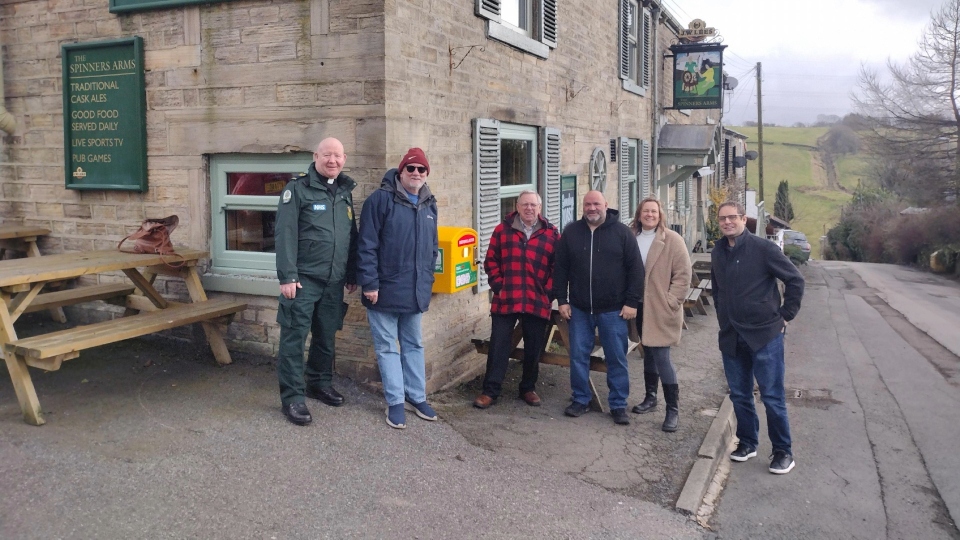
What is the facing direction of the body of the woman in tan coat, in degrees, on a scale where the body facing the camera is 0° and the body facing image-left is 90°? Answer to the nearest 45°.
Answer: approximately 45°

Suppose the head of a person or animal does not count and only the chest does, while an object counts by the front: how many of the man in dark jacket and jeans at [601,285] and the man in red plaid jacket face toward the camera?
2

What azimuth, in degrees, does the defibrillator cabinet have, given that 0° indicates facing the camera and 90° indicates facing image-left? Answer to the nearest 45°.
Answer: approximately 315°

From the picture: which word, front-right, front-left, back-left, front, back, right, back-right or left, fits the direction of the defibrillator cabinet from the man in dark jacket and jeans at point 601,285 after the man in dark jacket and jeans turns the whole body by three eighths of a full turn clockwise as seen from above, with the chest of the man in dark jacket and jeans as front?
front-left

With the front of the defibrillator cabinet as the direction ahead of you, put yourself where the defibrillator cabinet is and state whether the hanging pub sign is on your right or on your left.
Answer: on your left
